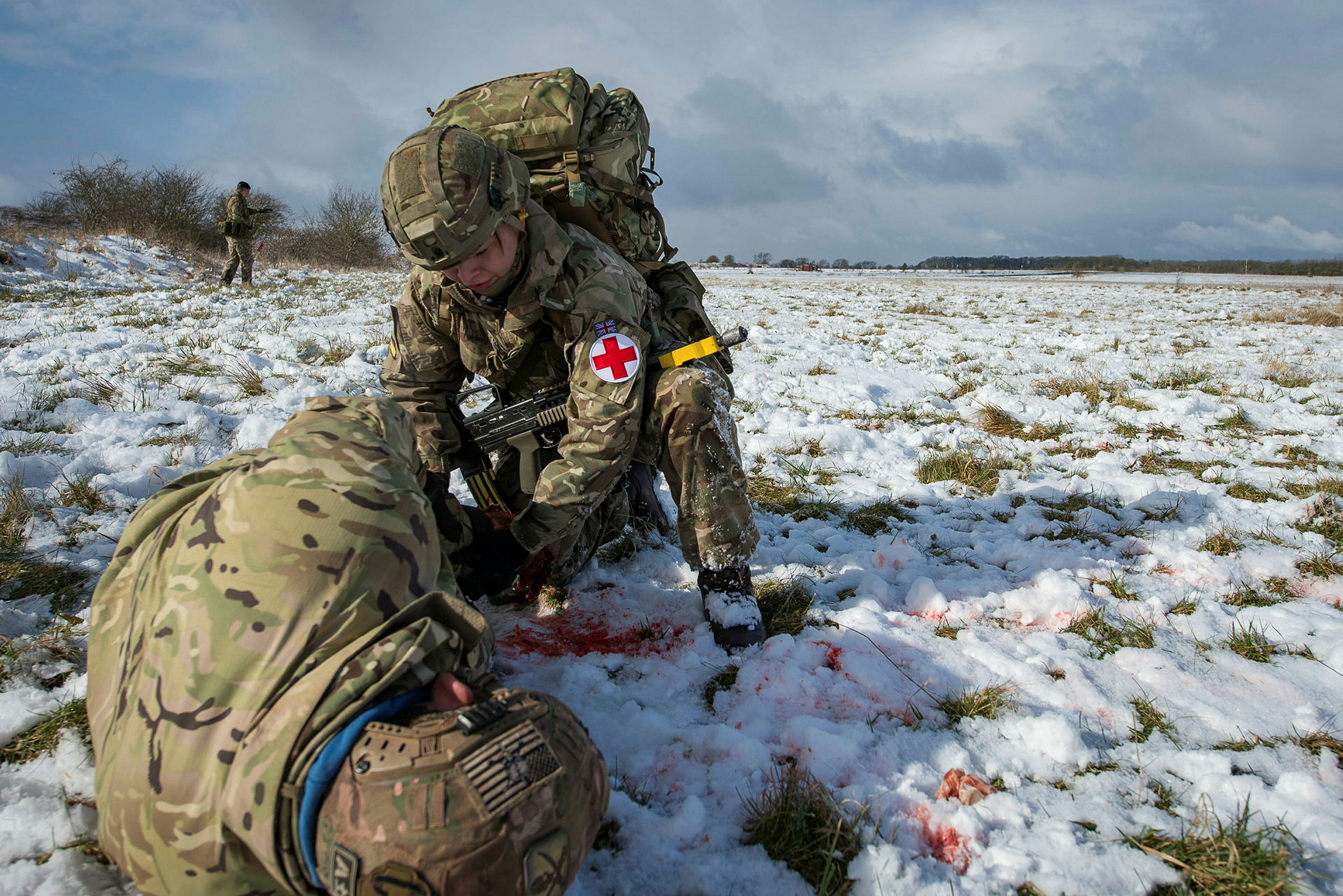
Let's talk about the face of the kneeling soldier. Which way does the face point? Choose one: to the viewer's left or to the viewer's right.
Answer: to the viewer's left

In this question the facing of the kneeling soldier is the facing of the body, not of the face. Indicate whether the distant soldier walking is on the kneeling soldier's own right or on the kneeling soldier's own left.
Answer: on the kneeling soldier's own right

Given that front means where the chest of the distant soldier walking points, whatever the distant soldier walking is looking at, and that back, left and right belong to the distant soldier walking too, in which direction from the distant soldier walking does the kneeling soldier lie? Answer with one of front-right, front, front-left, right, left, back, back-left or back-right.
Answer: right

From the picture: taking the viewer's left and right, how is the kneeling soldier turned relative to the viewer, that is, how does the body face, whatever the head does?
facing the viewer and to the left of the viewer

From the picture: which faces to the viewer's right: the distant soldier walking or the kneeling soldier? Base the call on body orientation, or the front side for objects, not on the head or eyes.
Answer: the distant soldier walking

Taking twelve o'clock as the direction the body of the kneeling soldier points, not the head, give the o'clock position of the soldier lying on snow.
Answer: The soldier lying on snow is roughly at 11 o'clock from the kneeling soldier.

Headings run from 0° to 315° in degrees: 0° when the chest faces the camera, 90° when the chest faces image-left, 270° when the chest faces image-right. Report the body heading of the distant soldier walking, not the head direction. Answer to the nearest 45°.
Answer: approximately 270°
